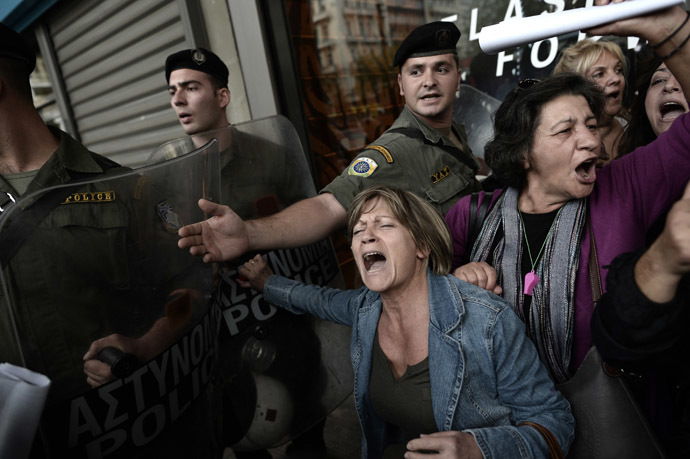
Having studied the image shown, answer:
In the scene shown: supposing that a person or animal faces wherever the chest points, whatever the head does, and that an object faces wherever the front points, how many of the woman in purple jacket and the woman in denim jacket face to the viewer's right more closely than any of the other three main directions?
0

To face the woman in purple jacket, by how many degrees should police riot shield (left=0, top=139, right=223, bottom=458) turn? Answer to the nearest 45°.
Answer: approximately 45° to its left

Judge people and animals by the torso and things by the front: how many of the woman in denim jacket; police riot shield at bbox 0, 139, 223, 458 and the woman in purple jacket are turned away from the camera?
0

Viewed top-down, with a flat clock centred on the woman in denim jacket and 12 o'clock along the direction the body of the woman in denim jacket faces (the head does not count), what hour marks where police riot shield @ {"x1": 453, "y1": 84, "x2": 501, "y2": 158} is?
The police riot shield is roughly at 5 o'clock from the woman in denim jacket.

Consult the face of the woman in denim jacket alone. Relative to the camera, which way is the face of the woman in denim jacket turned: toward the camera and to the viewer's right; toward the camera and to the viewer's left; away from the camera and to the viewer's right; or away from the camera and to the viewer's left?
toward the camera and to the viewer's left

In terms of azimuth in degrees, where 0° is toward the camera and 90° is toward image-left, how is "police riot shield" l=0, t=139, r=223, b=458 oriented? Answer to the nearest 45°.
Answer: approximately 315°

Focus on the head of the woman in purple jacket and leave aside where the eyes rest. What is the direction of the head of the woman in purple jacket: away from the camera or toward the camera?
toward the camera

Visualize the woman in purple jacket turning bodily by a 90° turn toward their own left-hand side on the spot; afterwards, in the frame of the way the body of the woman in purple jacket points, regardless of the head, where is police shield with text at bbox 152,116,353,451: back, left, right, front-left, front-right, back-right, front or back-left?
back

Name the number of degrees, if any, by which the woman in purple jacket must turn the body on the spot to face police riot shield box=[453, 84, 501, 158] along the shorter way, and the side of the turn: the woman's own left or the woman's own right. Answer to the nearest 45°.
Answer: approximately 180°

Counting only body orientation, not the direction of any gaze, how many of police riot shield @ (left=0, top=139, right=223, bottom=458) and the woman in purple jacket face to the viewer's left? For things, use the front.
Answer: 0

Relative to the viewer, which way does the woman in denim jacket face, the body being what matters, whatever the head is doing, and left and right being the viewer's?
facing the viewer and to the left of the viewer

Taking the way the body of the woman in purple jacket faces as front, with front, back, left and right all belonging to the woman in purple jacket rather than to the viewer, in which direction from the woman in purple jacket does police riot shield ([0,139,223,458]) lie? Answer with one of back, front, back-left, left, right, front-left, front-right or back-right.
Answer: front-right

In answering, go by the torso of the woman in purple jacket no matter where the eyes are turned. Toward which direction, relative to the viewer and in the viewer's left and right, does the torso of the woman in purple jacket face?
facing the viewer
